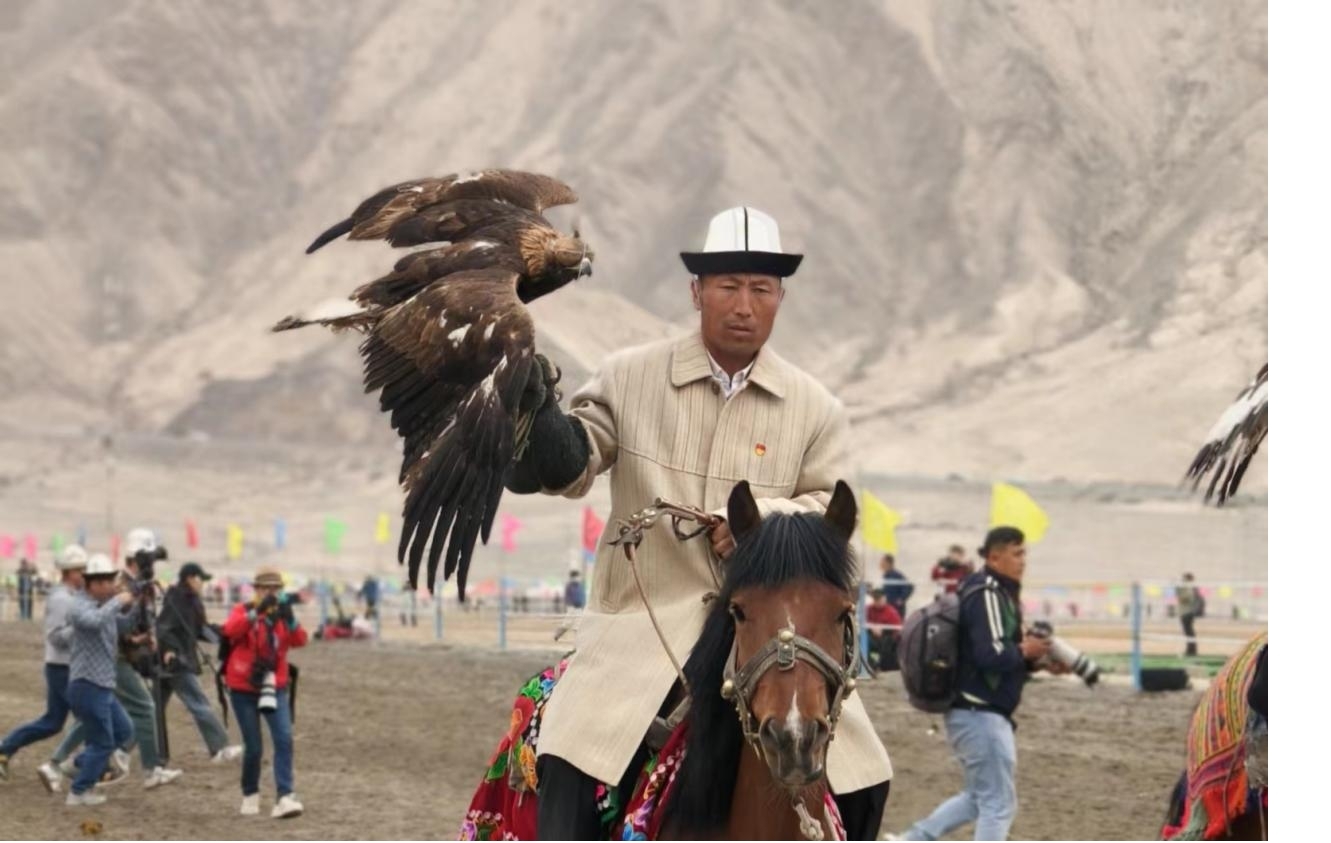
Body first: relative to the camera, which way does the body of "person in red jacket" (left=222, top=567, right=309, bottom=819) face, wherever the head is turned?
toward the camera

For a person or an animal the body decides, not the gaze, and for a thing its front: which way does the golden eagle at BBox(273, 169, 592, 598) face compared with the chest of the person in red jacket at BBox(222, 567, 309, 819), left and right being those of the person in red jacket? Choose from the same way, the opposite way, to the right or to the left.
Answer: to the left

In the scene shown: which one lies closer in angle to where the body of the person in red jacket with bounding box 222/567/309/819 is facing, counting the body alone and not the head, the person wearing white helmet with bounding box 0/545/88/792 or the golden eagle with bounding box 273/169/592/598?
the golden eagle

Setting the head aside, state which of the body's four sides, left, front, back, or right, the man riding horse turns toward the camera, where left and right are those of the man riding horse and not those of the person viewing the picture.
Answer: front

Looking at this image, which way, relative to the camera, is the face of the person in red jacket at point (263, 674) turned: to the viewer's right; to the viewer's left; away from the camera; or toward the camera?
toward the camera

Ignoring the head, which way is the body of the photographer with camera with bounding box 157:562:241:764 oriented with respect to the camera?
to the viewer's right

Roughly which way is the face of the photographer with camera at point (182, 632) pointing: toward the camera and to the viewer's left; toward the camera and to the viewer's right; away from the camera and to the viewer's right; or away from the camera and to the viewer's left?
toward the camera and to the viewer's right

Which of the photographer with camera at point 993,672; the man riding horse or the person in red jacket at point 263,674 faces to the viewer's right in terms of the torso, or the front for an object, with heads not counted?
the photographer with camera

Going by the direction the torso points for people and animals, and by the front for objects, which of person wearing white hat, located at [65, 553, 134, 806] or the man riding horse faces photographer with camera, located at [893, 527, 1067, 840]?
the person wearing white hat

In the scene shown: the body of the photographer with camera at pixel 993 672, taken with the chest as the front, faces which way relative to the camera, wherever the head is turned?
to the viewer's right

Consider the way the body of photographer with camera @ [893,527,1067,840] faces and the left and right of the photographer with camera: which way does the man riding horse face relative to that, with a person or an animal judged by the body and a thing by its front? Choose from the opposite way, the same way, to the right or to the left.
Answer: to the right

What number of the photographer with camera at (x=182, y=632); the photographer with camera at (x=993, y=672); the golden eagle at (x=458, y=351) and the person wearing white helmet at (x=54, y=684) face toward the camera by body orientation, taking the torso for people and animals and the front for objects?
0

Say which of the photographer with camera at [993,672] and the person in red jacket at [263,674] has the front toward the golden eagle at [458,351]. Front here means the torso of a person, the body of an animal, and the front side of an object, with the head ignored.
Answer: the person in red jacket

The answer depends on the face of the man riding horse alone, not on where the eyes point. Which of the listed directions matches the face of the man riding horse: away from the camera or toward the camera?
toward the camera

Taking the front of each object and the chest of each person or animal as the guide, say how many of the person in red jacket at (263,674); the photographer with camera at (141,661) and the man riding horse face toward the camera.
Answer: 2

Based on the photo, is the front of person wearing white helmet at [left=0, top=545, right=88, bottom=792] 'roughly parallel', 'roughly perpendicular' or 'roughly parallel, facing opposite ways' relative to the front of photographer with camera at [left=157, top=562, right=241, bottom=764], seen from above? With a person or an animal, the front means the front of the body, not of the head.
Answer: roughly parallel
